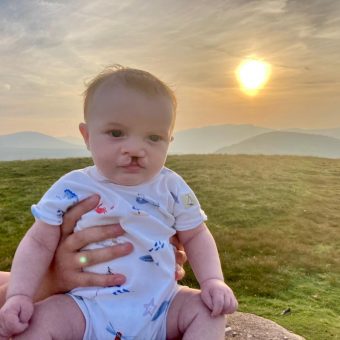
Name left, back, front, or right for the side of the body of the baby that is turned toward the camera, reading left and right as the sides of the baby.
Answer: front
